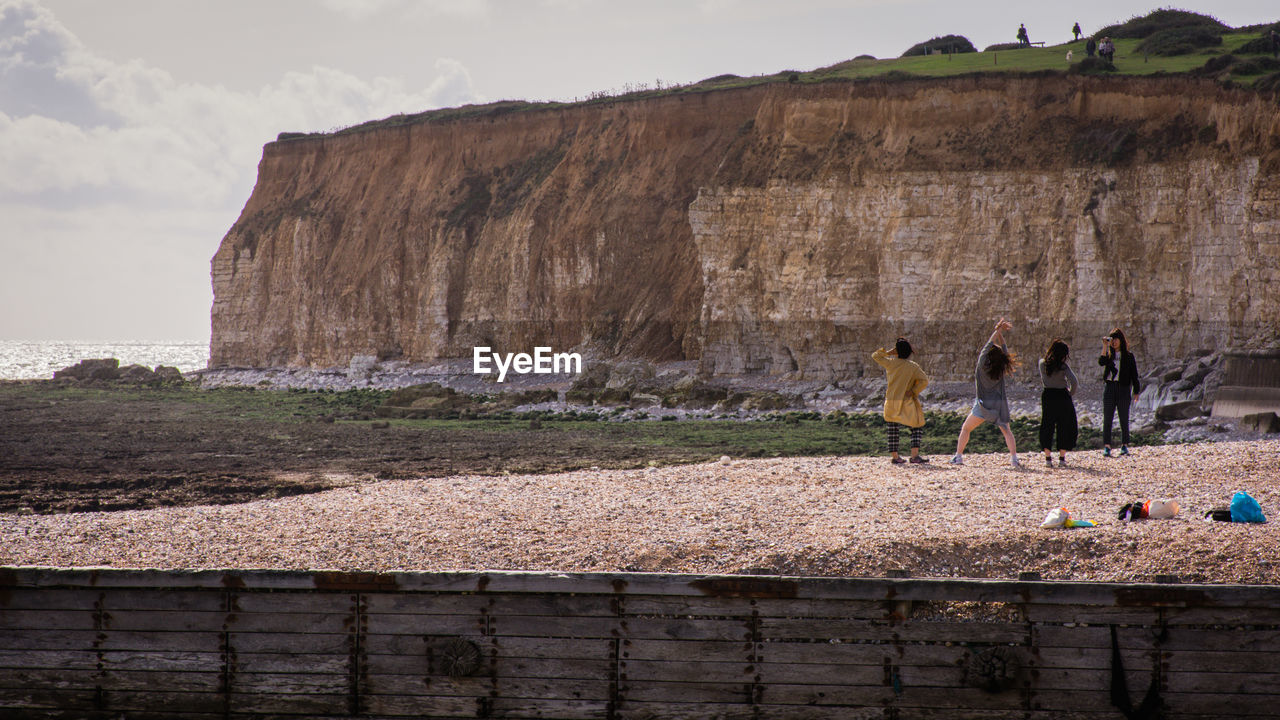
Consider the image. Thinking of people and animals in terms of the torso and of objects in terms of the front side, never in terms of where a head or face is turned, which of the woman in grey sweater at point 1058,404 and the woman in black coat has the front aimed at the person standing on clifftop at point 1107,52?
the woman in grey sweater

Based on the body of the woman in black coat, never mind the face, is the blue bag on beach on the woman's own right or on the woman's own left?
on the woman's own left

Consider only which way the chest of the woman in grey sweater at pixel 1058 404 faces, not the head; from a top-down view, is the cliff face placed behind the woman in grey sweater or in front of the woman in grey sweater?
in front

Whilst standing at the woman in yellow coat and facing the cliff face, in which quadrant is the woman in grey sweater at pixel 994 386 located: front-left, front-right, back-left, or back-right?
back-right

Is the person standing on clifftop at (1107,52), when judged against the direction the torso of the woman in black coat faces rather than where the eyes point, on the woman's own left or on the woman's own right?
on the woman's own right

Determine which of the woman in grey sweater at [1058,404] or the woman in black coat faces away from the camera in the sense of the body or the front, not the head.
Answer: the woman in grey sweater

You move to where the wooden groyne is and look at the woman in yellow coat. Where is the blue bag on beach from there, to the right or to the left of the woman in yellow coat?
right

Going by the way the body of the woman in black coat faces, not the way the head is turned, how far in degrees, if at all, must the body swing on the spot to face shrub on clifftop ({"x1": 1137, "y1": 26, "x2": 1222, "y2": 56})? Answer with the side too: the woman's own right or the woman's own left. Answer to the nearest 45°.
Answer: approximately 135° to the woman's own right

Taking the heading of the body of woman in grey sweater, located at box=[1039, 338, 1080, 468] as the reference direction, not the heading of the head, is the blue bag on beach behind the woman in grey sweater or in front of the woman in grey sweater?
behind

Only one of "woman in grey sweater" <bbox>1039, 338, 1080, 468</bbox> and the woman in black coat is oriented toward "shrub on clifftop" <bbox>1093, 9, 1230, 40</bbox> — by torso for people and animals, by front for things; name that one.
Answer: the woman in grey sweater

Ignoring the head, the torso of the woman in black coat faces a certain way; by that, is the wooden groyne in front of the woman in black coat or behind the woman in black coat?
in front

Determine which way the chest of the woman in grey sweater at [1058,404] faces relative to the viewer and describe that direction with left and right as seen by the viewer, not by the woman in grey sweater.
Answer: facing away from the viewer

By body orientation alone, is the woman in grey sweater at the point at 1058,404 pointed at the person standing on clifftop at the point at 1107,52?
yes

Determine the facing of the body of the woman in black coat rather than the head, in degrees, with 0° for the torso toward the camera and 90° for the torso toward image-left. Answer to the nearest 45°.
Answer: approximately 45°
